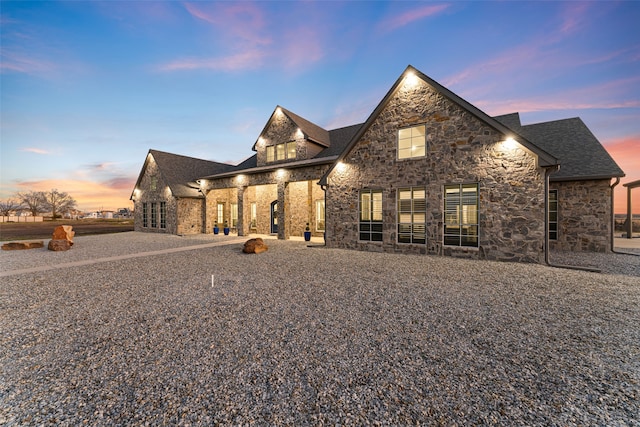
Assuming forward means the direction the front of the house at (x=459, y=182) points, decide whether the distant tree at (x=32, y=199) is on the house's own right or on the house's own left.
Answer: on the house's own right

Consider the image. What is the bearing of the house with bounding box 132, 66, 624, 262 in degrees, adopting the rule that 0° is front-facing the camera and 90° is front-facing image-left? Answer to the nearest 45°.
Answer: approximately 45°

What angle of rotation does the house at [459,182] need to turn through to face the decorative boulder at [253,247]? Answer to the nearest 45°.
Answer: approximately 45° to its right
